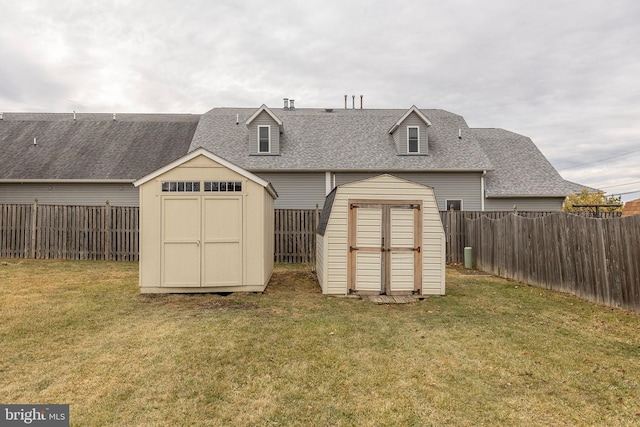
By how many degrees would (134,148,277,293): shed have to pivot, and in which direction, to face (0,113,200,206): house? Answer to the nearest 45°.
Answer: approximately 135° to its right

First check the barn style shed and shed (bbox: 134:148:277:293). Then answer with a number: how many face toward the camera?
2

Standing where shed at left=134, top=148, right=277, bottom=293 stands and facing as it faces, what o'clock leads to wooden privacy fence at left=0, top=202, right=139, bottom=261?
The wooden privacy fence is roughly at 5 o'clock from the shed.

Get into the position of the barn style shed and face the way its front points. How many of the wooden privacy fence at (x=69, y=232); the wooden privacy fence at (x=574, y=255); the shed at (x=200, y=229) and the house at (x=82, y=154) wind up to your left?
1

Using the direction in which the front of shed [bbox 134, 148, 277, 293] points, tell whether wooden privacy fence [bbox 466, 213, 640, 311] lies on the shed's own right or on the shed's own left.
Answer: on the shed's own left

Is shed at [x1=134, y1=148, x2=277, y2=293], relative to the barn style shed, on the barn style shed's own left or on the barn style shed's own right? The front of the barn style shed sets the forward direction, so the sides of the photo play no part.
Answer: on the barn style shed's own right

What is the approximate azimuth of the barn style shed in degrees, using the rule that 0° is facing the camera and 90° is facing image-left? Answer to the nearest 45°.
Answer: approximately 0°

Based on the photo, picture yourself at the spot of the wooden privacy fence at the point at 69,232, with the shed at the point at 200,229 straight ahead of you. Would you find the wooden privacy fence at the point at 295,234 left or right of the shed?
left

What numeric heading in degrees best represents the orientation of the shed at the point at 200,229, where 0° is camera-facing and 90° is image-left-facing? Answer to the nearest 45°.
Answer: approximately 0°
